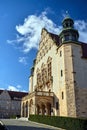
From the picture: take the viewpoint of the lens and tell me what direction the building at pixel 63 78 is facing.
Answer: facing the viewer and to the left of the viewer
